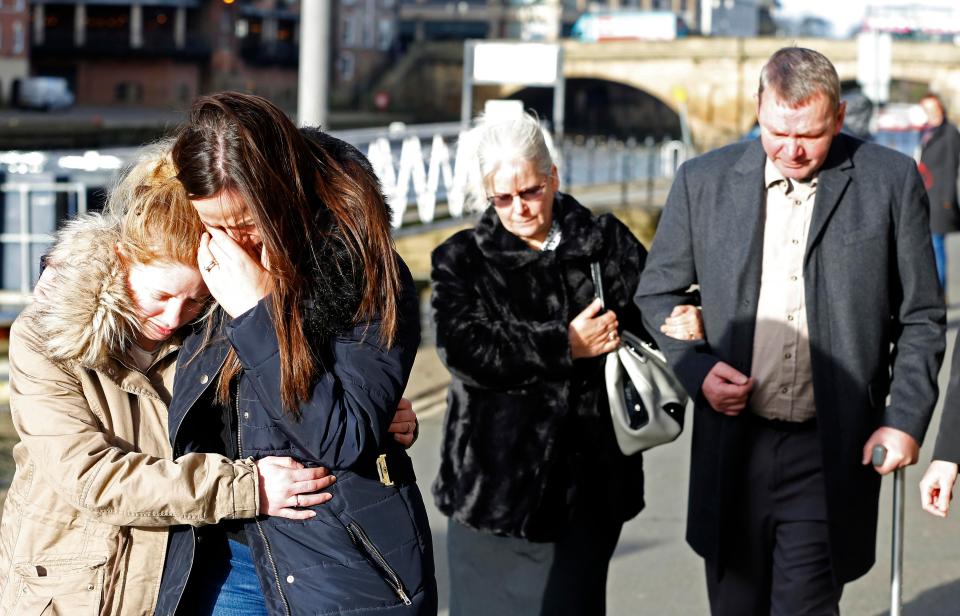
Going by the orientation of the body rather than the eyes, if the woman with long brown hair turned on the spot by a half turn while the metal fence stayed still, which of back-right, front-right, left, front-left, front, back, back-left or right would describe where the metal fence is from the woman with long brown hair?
front-left

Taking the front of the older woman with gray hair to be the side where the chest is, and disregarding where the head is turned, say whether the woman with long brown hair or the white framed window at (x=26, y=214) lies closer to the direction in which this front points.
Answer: the woman with long brown hair

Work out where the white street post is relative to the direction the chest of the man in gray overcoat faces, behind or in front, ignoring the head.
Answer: behind

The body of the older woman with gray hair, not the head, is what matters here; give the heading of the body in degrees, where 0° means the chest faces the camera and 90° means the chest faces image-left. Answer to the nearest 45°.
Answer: approximately 0°

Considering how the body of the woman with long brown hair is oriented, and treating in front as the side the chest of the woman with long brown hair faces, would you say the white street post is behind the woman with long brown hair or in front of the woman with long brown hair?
behind

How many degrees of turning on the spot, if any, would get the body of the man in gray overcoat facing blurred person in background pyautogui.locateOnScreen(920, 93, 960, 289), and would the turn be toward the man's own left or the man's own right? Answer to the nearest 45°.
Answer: approximately 180°

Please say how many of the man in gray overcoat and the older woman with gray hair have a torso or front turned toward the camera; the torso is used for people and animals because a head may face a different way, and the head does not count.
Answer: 2
